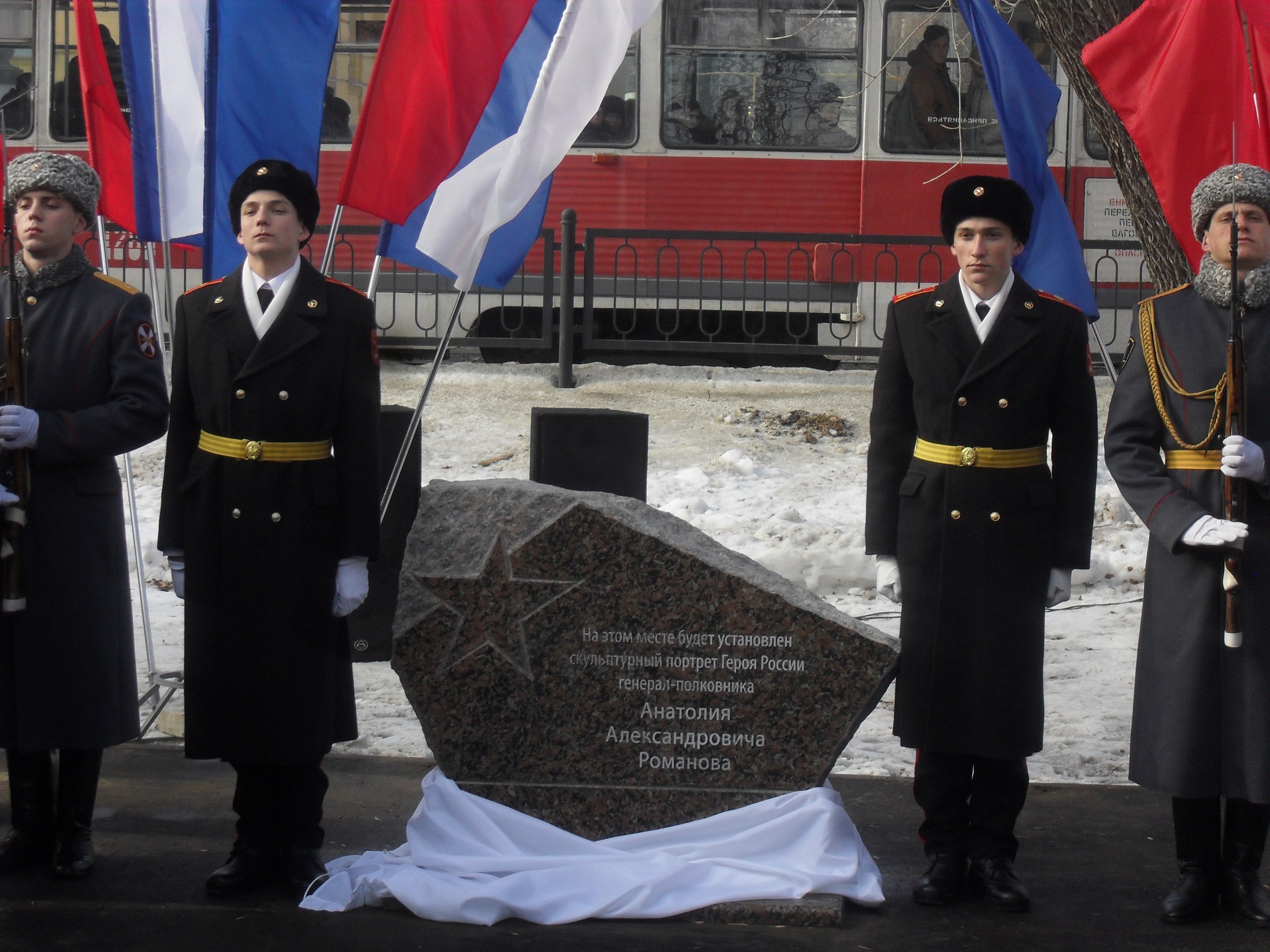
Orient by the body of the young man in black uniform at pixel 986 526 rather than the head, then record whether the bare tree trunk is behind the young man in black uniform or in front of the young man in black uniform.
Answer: behind

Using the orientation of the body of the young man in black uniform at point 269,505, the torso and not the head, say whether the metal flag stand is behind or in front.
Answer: behind

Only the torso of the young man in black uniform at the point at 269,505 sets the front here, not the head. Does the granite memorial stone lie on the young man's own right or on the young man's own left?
on the young man's own left

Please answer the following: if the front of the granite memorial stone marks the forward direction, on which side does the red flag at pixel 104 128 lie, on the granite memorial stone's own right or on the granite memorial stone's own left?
on the granite memorial stone's own right
